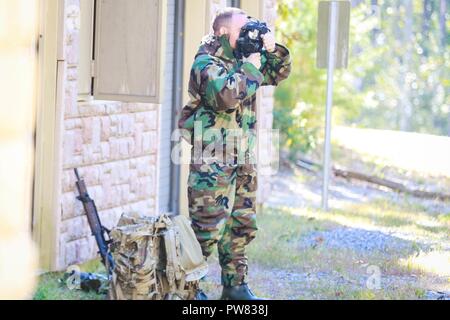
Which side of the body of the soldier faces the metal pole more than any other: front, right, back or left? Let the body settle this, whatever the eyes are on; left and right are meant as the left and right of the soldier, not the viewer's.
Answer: left

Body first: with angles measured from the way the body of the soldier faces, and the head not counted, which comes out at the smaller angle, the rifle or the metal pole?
the metal pole

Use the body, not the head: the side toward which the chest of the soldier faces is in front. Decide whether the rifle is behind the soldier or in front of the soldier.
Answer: behind

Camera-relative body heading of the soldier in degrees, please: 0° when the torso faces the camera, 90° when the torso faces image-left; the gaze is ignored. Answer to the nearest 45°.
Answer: approximately 270°
